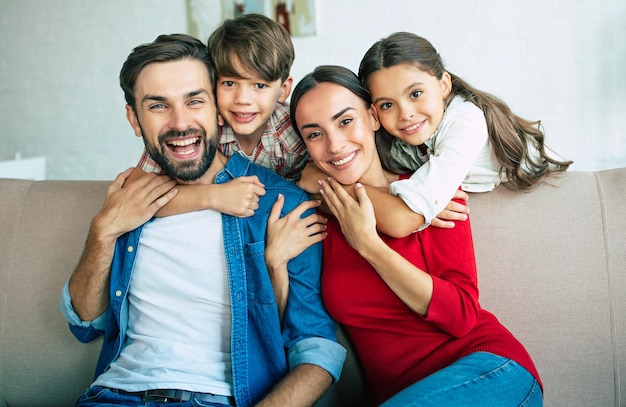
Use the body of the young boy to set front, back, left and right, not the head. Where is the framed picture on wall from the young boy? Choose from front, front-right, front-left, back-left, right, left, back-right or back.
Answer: back

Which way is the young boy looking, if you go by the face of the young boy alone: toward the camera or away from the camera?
toward the camera

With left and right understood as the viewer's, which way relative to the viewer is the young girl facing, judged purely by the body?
facing the viewer and to the left of the viewer

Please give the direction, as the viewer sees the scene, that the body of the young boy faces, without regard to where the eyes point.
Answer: toward the camera

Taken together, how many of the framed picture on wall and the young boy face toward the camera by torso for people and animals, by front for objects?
2

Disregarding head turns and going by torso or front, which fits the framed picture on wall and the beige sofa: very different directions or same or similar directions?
same or similar directions

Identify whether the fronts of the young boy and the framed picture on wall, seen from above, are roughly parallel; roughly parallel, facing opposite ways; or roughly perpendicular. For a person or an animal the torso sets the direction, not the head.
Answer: roughly parallel

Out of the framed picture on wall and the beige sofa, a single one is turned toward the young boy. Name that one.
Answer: the framed picture on wall

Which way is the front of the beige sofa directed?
toward the camera
